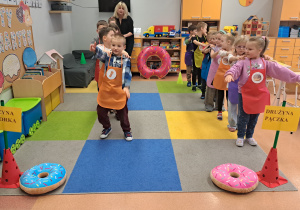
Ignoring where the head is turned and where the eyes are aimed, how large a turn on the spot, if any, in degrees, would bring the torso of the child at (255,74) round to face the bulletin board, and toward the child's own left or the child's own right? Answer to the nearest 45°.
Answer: approximately 90° to the child's own right

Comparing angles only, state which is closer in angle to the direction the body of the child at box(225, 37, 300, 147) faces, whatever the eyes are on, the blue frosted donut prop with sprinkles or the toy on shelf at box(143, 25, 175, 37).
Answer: the blue frosted donut prop with sprinkles

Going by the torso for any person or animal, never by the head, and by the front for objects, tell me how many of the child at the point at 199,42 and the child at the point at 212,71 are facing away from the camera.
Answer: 0

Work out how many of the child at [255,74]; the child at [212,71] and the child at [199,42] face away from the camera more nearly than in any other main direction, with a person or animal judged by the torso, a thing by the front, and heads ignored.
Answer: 0

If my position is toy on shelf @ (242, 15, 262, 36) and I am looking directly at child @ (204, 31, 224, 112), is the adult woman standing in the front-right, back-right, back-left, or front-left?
front-right

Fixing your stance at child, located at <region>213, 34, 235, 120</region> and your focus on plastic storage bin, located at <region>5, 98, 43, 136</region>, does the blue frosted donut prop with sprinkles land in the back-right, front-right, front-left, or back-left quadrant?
front-left
